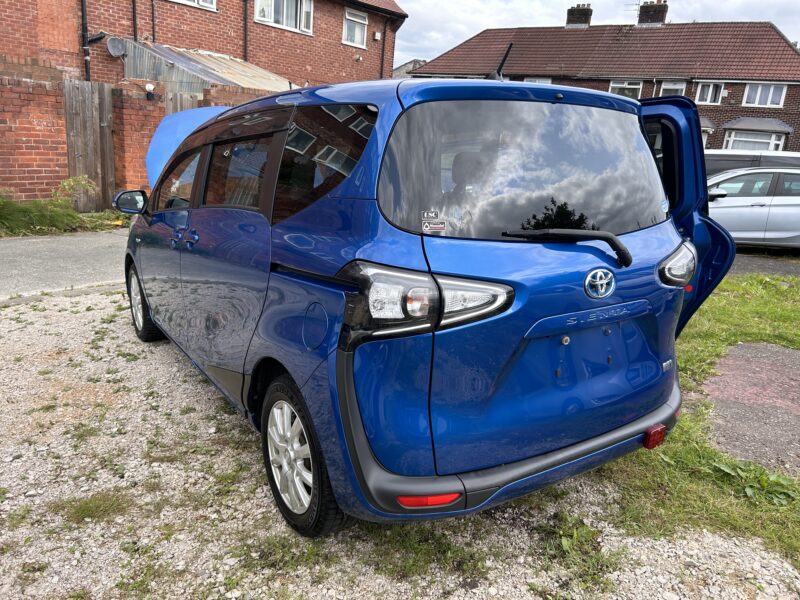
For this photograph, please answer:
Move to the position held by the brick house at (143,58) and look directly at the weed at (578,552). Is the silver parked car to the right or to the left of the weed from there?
left

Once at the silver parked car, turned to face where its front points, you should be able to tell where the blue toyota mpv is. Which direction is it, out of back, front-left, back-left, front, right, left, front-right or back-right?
left

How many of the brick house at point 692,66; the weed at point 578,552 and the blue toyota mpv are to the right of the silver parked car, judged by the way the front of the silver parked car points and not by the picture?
1

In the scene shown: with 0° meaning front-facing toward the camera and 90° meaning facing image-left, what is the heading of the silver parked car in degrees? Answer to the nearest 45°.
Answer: approximately 90°

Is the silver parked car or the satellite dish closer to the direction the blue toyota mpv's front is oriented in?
the satellite dish

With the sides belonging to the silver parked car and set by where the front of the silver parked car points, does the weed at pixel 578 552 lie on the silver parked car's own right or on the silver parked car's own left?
on the silver parked car's own left

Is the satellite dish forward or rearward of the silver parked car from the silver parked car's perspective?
forward

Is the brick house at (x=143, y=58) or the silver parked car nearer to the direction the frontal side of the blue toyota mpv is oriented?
the brick house

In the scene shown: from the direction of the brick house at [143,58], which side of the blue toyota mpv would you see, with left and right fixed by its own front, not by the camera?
front

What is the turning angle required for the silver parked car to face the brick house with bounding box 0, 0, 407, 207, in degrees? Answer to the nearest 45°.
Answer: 0° — it already faces it

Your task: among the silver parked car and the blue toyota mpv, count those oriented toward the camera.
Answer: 0

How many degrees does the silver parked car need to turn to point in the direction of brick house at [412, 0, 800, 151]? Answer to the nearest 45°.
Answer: approximately 90° to its right

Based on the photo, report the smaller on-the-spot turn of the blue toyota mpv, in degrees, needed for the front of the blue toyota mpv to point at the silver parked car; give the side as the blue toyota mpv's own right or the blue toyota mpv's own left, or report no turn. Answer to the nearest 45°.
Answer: approximately 90° to the blue toyota mpv's own right

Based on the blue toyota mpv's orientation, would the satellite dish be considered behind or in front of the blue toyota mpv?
in front

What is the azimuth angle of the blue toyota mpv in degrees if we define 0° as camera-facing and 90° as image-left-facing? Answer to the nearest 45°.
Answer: approximately 135°
